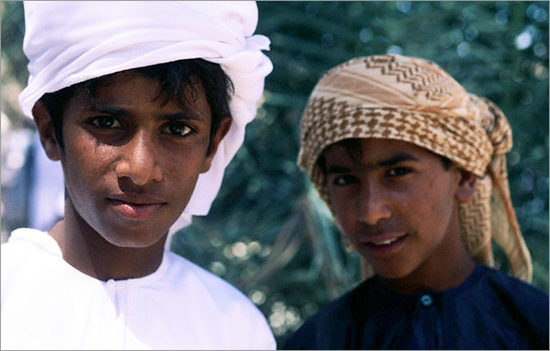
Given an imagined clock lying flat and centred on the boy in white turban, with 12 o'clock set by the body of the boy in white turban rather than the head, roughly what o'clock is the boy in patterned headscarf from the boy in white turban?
The boy in patterned headscarf is roughly at 8 o'clock from the boy in white turban.

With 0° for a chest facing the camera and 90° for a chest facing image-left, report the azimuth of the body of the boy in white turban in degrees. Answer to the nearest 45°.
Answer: approximately 0°

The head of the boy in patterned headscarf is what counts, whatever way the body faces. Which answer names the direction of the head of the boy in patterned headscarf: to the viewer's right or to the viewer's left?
to the viewer's left
